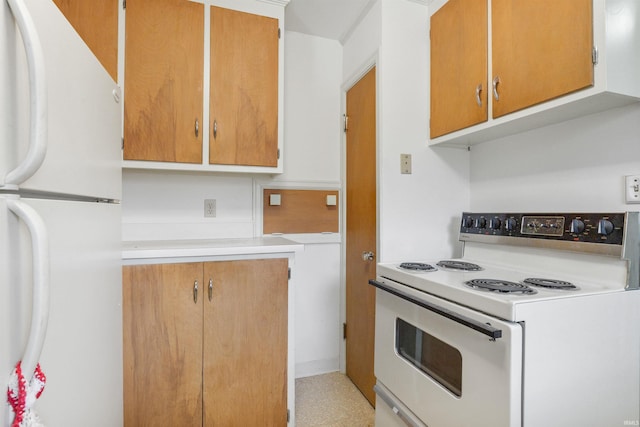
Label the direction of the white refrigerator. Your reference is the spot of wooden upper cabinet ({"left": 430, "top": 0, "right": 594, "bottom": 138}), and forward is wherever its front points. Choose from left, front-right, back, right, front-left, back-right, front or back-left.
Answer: front

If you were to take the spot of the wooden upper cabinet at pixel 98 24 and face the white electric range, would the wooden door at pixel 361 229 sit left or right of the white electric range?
left

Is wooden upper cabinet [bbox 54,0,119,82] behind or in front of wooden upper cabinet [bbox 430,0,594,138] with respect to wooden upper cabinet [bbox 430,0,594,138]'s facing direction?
in front

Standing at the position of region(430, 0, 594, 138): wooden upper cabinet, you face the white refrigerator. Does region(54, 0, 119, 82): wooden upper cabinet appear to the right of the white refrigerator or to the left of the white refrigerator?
right

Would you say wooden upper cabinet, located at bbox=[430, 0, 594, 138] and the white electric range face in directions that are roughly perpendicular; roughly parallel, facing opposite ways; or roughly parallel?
roughly parallel

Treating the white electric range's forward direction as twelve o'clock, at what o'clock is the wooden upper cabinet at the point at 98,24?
The wooden upper cabinet is roughly at 1 o'clock from the white electric range.

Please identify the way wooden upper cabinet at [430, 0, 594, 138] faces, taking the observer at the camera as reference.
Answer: facing the viewer and to the left of the viewer

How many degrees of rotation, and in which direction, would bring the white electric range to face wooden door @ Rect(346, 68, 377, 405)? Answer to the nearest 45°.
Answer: approximately 90° to its right

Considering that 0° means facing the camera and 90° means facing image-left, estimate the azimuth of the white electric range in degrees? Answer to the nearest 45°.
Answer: approximately 45°

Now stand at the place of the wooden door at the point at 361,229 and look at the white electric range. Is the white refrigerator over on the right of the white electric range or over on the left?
right

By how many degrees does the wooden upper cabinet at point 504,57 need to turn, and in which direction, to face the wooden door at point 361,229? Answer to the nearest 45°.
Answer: approximately 45° to its right
